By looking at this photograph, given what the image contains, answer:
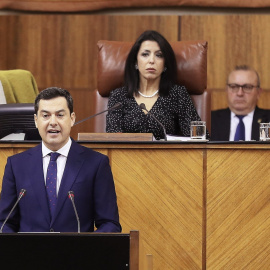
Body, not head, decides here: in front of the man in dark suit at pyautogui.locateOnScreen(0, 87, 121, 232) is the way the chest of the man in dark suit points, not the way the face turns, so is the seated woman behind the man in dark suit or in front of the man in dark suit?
behind

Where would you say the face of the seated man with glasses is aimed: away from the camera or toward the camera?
toward the camera

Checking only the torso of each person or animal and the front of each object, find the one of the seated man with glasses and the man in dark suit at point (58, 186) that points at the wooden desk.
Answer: the seated man with glasses

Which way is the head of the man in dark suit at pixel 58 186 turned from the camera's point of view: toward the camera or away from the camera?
toward the camera

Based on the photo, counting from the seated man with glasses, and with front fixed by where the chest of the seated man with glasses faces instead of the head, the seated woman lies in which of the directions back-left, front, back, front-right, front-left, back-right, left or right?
front-right

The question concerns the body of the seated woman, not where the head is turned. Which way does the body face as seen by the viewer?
toward the camera

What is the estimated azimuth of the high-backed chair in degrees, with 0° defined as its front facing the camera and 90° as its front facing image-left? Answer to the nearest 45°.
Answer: approximately 0°

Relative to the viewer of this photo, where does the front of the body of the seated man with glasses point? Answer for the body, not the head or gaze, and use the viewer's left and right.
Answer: facing the viewer

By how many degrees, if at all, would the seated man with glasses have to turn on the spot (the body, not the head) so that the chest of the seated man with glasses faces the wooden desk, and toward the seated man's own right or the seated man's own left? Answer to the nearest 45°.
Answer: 0° — they already face it

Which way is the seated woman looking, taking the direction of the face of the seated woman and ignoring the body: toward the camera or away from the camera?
toward the camera
